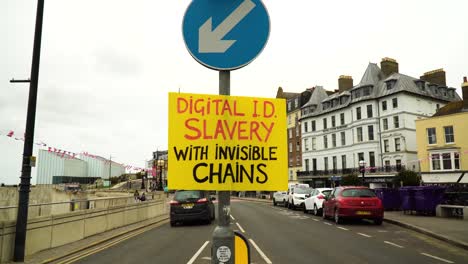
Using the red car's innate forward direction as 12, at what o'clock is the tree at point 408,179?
The tree is roughly at 2 o'clock from the red car.

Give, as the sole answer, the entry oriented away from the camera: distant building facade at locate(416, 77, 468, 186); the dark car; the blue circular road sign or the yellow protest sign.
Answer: the dark car

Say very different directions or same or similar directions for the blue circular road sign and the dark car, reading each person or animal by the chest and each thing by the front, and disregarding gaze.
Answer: very different directions

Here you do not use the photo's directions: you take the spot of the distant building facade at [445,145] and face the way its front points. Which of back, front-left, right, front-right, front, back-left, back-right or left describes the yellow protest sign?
front-left

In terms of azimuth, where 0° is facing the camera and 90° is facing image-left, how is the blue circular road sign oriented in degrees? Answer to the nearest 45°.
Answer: approximately 0°

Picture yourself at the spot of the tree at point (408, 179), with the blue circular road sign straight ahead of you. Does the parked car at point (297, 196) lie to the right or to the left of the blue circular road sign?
right

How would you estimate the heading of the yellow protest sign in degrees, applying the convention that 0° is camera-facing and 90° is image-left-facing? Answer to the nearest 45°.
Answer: approximately 0°

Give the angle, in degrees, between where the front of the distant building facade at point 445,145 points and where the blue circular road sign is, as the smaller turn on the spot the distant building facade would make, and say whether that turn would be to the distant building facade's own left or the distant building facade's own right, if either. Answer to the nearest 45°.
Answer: approximately 45° to the distant building facade's own left

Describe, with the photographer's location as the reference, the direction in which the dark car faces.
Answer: facing away from the viewer

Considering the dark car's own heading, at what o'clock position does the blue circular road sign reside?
The blue circular road sign is roughly at 6 o'clock from the dark car.

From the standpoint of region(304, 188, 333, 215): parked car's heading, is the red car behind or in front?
behind

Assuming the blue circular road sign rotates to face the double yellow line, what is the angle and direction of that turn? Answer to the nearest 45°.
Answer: approximately 135° to its right

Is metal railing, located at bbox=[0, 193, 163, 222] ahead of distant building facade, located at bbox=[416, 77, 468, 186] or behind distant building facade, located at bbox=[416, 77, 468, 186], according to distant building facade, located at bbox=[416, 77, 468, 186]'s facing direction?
ahead
